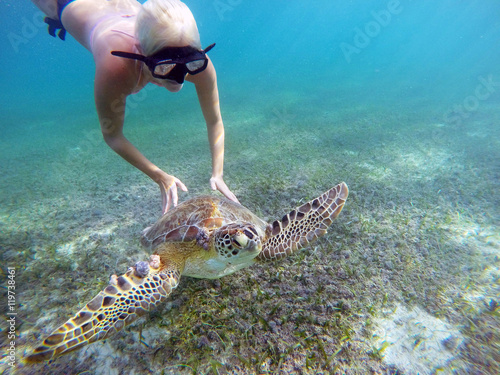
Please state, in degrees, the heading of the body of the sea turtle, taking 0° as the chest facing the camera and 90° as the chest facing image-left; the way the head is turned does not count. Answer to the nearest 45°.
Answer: approximately 315°
